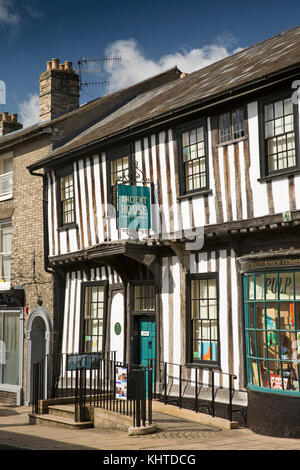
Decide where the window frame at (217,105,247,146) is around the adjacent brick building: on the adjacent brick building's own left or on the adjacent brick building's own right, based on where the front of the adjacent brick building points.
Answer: on the adjacent brick building's own left

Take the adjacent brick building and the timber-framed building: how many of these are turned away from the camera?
0

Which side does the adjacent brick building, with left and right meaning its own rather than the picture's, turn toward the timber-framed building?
left

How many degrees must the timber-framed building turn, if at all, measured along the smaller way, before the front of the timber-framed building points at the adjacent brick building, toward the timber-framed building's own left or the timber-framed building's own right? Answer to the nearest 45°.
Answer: approximately 90° to the timber-framed building's own right

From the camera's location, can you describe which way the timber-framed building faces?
facing the viewer and to the left of the viewer

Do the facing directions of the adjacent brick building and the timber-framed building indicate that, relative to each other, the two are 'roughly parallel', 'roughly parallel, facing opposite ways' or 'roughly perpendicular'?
roughly parallel

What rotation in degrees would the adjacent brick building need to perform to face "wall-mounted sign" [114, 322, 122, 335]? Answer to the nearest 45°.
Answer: approximately 90° to its left

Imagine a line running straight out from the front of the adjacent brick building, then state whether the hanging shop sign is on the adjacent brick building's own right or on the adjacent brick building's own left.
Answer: on the adjacent brick building's own left
